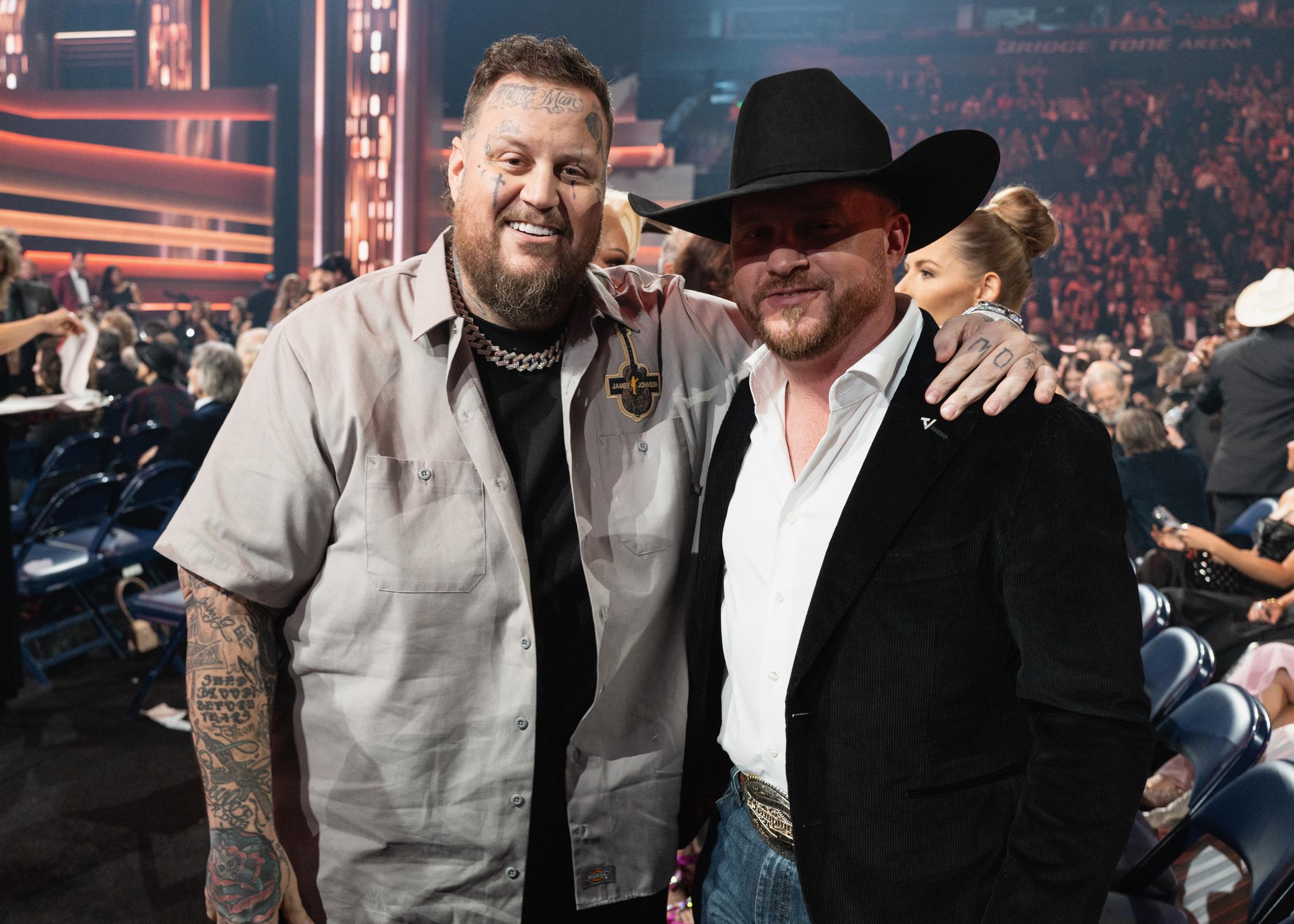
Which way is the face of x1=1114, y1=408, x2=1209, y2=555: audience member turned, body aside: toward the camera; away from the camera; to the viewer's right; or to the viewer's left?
away from the camera

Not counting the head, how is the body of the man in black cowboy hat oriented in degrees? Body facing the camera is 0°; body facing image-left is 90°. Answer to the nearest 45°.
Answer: approximately 45°

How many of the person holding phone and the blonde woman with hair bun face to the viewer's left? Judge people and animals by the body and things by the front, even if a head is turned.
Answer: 2

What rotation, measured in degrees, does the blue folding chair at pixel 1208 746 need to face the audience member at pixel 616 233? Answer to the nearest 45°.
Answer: approximately 45° to its right

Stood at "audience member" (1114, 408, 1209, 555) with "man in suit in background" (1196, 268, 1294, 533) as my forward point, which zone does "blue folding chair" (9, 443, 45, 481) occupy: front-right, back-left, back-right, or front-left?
back-left

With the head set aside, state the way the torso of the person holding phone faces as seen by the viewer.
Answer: to the viewer's left

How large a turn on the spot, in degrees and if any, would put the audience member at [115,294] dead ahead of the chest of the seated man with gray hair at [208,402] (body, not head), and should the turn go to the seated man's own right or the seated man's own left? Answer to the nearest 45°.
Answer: approximately 45° to the seated man's own right

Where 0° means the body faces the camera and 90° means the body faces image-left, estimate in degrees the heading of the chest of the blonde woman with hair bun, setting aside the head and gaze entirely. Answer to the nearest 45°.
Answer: approximately 90°

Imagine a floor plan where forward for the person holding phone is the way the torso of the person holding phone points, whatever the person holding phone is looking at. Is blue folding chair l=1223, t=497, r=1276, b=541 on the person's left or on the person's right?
on the person's right

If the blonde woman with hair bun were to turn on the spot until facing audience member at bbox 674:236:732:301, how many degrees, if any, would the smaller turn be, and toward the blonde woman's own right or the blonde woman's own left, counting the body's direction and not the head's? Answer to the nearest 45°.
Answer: approximately 45° to the blonde woman's own right

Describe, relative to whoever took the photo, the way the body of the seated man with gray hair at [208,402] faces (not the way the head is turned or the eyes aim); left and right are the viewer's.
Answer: facing away from the viewer and to the left of the viewer
